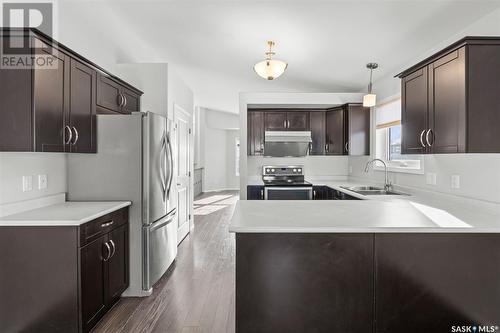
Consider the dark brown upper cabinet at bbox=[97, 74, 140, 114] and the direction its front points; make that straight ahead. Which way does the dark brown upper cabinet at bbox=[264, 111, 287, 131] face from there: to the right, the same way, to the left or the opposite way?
to the right

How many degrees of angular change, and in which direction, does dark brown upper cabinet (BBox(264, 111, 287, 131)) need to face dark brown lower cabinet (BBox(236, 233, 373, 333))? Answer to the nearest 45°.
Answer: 0° — it already faces it

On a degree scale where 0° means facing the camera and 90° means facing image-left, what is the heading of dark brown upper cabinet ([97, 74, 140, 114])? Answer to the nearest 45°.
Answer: approximately 315°

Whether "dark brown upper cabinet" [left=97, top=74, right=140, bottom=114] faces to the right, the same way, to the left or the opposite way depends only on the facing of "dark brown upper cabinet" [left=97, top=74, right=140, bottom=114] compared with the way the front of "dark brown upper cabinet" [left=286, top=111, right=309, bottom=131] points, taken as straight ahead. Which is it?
to the left

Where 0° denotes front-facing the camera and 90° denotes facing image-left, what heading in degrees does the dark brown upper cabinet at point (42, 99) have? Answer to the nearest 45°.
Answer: approximately 315°

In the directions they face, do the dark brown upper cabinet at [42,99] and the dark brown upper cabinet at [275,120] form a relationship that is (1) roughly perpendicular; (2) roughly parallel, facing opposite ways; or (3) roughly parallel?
roughly perpendicular

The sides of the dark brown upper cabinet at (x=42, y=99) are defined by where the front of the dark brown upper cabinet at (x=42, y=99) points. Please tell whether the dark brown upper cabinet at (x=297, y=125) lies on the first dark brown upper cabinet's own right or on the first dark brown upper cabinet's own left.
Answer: on the first dark brown upper cabinet's own left

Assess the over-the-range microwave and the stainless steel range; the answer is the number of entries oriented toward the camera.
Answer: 2
